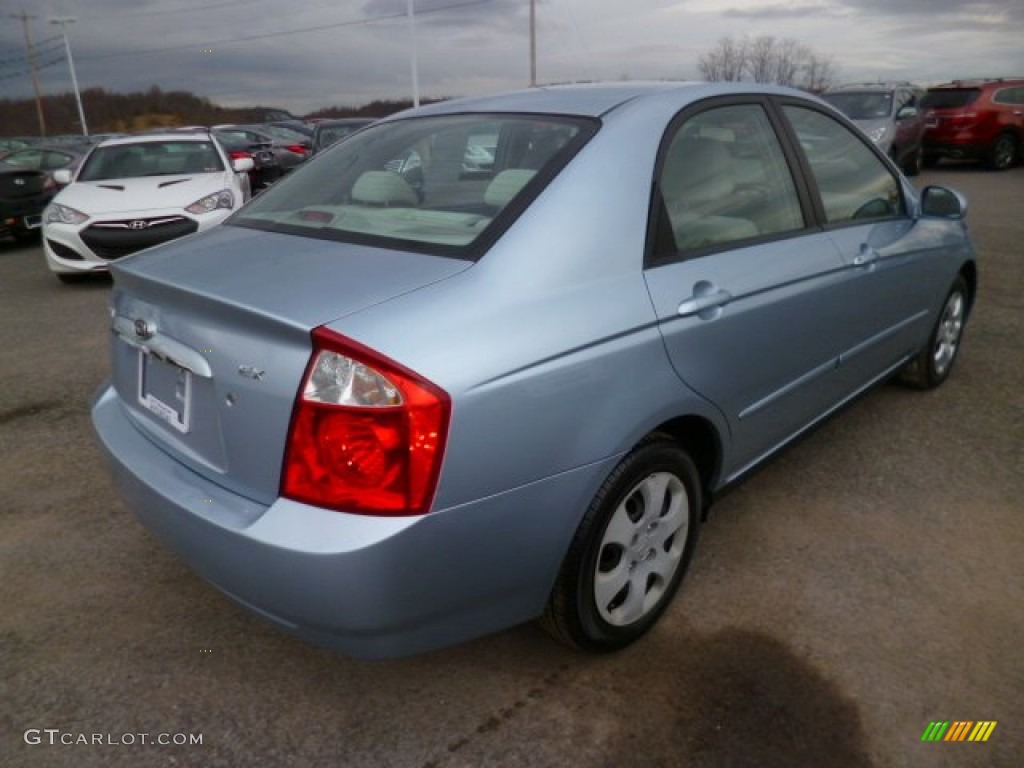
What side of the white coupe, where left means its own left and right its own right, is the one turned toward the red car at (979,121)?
left

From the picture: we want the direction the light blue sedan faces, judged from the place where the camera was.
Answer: facing away from the viewer and to the right of the viewer

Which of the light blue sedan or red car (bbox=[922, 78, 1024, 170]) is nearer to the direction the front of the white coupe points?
the light blue sedan

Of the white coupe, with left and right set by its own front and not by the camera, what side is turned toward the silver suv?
left

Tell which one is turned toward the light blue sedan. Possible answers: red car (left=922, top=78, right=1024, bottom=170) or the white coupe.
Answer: the white coupe

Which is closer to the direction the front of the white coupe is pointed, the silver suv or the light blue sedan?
the light blue sedan

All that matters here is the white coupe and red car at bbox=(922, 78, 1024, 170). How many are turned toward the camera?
1
